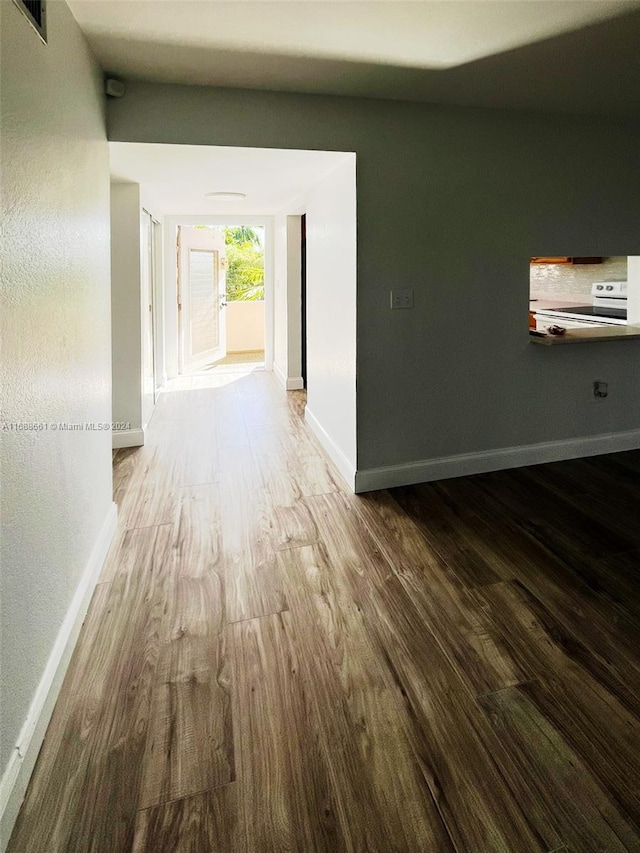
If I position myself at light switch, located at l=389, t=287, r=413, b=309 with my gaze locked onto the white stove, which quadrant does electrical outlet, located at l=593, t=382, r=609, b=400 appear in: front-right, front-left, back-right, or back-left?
front-right

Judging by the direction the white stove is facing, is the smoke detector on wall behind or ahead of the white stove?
ahead

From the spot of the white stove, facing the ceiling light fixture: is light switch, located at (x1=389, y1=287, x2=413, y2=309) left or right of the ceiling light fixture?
left

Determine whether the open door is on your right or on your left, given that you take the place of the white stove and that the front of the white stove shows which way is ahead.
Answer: on your right

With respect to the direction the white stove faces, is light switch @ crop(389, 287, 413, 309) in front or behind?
in front

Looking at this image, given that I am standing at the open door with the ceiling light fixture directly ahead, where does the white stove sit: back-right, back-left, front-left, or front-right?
front-left

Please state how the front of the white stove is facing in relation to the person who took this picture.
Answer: facing the viewer and to the left of the viewer

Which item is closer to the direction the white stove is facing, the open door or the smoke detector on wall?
the smoke detector on wall

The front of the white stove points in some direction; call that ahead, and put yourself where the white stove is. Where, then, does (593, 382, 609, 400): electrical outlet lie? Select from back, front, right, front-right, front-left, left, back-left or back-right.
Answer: front-left
